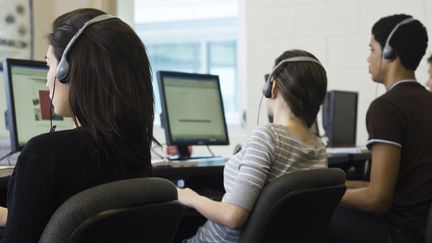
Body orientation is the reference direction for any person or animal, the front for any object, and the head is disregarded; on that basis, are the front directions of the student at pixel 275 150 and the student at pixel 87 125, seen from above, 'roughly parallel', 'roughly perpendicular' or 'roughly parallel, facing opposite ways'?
roughly parallel

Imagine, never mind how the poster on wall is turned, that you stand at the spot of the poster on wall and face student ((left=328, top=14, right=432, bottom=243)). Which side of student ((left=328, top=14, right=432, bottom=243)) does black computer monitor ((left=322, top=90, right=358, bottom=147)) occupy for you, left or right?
left

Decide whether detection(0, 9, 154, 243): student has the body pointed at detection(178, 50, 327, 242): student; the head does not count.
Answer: no

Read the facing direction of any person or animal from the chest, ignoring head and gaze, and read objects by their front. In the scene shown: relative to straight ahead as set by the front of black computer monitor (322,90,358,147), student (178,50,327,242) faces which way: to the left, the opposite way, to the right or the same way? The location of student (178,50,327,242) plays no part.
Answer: the opposite way

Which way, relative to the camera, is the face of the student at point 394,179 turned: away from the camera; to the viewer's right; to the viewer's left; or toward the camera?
to the viewer's left

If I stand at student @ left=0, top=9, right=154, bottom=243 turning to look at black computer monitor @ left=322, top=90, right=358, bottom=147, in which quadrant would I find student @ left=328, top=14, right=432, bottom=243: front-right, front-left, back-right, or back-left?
front-right

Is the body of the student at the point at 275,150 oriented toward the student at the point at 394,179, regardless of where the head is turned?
no

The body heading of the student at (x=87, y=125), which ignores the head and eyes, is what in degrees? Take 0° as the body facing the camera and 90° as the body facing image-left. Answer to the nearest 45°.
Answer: approximately 135°

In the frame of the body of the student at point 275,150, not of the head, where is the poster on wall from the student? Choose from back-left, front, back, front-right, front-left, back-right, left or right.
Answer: front

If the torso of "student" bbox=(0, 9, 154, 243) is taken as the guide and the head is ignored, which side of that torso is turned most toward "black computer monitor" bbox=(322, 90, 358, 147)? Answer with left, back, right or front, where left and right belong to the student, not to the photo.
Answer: right

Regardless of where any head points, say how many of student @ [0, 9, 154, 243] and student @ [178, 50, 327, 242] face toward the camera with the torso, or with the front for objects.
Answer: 0

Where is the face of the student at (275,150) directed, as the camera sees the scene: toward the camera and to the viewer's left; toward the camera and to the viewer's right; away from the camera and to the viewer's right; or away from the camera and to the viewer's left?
away from the camera and to the viewer's left

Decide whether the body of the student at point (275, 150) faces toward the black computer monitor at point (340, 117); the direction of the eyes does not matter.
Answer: no

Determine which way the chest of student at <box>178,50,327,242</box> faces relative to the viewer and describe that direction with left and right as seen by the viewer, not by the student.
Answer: facing away from the viewer and to the left of the viewer

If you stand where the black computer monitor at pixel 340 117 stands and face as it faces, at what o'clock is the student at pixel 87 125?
The student is roughly at 2 o'clock from the black computer monitor.

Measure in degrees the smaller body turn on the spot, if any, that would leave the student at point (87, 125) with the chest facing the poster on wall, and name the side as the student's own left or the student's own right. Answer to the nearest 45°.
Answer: approximately 45° to the student's own right
